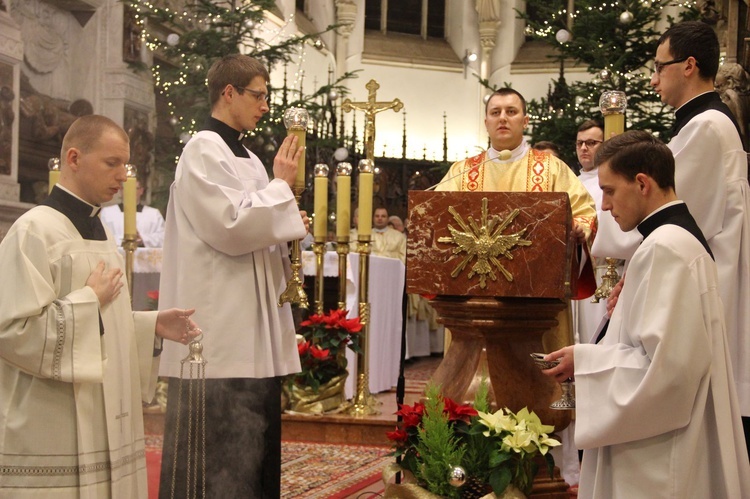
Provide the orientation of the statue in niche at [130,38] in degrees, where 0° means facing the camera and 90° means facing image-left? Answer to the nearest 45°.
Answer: approximately 315°

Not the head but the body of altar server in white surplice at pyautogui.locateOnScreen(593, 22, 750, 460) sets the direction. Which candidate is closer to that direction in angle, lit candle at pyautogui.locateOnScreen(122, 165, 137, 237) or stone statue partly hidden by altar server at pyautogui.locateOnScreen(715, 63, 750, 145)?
the lit candle

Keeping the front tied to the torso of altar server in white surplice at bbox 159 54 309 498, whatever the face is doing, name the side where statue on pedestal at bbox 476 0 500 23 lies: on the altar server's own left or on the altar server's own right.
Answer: on the altar server's own left

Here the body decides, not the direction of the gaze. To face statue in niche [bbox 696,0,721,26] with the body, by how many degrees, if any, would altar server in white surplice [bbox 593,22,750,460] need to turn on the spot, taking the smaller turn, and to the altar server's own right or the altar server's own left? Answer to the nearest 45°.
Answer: approximately 90° to the altar server's own right

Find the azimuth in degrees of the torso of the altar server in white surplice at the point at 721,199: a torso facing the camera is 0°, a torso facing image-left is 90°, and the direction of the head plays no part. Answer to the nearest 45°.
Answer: approximately 90°

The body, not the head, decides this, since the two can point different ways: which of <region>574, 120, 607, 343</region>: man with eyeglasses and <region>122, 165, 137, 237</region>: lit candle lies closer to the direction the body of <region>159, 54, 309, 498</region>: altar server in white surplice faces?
the man with eyeglasses

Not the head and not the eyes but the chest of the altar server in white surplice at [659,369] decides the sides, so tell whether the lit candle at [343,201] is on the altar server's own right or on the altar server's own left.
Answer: on the altar server's own right

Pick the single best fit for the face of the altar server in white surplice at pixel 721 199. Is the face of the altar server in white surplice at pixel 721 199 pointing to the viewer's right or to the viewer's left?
to the viewer's left

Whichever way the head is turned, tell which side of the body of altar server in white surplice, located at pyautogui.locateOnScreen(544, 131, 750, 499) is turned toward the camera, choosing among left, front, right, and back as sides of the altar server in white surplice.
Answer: left
